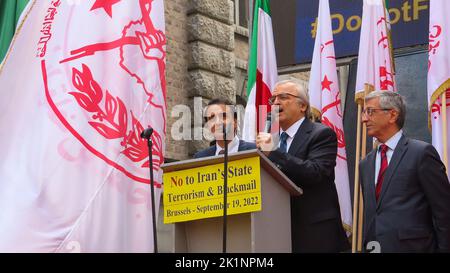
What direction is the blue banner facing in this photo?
toward the camera

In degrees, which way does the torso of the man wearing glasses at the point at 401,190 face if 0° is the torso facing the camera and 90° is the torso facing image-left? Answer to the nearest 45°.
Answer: approximately 45°

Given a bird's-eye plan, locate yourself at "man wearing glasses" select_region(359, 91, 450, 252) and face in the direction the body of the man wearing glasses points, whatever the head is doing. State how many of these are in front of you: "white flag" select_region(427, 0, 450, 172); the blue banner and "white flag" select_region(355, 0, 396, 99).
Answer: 0

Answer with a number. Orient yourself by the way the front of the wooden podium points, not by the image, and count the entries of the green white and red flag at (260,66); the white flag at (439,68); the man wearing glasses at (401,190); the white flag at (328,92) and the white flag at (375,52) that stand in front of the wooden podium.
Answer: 0

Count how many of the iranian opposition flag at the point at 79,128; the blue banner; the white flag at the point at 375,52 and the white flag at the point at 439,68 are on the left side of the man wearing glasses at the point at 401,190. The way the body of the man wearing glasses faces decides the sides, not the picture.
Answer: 0

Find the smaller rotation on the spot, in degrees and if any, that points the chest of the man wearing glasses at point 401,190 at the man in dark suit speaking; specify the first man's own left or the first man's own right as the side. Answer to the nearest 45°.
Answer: approximately 45° to the first man's own right

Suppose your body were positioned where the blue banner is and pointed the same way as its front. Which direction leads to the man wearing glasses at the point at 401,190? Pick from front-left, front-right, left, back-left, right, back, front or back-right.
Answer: front

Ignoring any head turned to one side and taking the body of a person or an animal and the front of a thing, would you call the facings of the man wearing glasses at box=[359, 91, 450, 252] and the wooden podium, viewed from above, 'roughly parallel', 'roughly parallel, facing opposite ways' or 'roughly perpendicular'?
roughly parallel

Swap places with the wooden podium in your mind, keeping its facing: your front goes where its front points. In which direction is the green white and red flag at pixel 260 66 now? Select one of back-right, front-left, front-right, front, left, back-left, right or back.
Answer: back-right

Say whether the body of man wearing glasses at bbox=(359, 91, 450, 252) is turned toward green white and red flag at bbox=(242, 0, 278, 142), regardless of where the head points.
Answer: no

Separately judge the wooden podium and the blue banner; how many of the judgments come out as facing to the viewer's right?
0

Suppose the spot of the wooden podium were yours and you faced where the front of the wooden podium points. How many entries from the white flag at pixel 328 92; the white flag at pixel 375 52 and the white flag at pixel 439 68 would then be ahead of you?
0

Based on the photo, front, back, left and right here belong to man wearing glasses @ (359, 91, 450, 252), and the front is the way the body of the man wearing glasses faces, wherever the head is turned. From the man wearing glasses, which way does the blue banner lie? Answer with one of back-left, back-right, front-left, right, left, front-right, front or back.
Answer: back-right

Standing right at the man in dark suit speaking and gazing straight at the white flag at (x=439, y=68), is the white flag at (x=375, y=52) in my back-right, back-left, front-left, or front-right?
front-left

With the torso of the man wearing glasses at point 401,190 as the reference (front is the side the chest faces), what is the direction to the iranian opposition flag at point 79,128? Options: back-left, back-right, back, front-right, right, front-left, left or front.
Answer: front-right

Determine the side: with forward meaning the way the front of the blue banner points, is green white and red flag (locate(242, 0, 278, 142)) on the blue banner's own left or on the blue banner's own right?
on the blue banner's own right

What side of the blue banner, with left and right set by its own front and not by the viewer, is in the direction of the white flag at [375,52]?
front

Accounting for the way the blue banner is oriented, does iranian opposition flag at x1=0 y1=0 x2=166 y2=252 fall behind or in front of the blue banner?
in front

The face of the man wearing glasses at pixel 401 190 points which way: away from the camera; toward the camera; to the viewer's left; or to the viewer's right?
to the viewer's left
